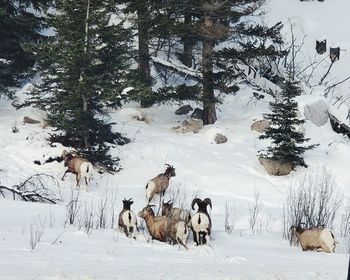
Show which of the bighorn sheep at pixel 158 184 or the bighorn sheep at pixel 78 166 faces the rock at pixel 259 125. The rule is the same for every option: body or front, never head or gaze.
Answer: the bighorn sheep at pixel 158 184

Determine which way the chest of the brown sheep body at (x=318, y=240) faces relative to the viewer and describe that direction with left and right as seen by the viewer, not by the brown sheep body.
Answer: facing to the left of the viewer

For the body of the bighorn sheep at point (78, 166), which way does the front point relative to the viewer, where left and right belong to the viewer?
facing away from the viewer and to the left of the viewer

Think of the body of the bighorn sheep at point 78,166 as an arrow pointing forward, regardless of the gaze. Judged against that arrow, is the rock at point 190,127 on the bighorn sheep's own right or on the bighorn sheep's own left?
on the bighorn sheep's own right

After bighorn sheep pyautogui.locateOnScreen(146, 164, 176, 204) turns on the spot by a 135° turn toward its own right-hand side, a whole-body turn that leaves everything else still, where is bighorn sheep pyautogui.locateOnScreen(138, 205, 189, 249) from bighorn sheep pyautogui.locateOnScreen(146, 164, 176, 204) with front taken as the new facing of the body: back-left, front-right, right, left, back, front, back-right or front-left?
front

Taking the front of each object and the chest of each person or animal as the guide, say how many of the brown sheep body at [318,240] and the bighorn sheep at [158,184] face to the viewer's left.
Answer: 1

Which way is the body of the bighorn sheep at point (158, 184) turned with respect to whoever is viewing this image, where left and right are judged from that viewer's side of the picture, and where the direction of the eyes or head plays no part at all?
facing away from the viewer and to the right of the viewer

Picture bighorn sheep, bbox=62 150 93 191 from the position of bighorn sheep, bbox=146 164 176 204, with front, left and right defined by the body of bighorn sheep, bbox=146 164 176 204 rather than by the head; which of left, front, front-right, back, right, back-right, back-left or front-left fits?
back-left

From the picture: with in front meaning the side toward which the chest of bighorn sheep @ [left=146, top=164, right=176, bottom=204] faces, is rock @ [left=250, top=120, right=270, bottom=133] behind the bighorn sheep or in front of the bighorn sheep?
in front

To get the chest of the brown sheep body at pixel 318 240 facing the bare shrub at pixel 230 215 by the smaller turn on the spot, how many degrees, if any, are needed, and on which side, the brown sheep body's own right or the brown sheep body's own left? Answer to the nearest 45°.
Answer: approximately 45° to the brown sheep body's own right

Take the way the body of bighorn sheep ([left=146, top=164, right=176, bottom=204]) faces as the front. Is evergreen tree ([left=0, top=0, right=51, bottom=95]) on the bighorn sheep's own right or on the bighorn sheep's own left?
on the bighorn sheep's own left

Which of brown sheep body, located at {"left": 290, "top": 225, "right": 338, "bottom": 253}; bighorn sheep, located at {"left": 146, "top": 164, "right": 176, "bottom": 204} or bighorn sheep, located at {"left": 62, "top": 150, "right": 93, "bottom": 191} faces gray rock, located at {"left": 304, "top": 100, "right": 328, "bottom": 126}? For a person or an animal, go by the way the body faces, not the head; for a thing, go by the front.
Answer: bighorn sheep, located at {"left": 146, "top": 164, "right": 176, "bottom": 204}

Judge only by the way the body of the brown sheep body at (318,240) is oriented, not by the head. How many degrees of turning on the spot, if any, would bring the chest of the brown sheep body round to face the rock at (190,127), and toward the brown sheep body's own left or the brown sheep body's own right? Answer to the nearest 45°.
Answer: approximately 45° to the brown sheep body's own right
